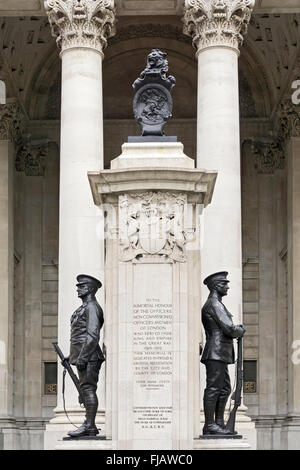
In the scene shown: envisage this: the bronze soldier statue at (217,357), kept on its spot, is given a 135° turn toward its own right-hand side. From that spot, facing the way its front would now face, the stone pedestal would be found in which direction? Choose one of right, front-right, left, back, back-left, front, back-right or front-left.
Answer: front

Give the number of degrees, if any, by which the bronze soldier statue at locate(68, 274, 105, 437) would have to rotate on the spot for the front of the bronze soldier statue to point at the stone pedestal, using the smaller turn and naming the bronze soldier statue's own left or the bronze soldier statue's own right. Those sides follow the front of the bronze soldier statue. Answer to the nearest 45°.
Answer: approximately 135° to the bronze soldier statue's own left
